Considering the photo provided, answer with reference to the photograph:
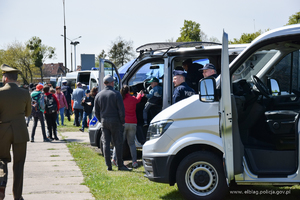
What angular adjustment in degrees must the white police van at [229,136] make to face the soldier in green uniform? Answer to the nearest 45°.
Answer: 0° — it already faces them

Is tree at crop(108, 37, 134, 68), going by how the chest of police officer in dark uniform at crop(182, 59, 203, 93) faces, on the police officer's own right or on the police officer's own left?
on the police officer's own right

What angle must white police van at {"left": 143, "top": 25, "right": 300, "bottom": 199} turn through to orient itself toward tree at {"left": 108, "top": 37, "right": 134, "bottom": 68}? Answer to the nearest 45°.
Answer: approximately 90° to its right

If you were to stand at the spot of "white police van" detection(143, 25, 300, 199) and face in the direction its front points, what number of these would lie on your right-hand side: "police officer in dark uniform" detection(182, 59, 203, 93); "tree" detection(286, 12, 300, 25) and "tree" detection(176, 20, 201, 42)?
3

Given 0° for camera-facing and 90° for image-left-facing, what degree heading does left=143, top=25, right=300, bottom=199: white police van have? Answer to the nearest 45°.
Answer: approximately 90°
